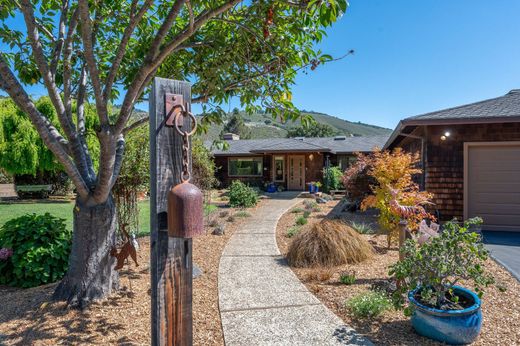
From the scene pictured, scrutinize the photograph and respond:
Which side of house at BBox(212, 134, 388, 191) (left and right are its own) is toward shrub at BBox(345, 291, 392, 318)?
front

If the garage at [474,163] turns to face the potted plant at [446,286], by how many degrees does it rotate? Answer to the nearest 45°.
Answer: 0° — it already faces it

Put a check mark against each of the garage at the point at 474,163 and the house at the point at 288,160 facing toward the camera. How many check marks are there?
2

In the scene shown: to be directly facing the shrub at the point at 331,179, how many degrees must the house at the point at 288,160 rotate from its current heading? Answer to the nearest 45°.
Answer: approximately 45° to its left

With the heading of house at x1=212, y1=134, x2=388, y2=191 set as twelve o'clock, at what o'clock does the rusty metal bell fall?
The rusty metal bell is roughly at 12 o'clock from the house.

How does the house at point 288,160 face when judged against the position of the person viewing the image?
facing the viewer

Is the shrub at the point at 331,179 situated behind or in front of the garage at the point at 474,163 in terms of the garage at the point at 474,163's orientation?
behind

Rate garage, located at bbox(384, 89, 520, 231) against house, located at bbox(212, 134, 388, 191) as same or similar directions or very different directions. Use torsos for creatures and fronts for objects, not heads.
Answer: same or similar directions

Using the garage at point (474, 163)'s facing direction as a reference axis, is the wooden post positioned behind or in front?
in front

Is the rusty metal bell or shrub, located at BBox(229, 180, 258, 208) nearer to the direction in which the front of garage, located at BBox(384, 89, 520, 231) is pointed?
the rusty metal bell

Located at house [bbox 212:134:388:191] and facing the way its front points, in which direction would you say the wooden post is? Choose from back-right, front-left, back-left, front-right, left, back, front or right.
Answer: front

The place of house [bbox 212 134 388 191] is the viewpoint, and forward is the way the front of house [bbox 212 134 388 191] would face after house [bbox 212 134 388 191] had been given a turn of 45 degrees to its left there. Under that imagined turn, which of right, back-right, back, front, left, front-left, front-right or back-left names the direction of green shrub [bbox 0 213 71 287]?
front-right

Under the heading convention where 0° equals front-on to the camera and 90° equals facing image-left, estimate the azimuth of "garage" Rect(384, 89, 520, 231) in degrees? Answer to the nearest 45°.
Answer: approximately 0°

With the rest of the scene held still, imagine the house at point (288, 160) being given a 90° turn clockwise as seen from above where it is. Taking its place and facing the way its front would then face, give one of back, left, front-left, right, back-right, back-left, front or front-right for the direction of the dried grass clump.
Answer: left
